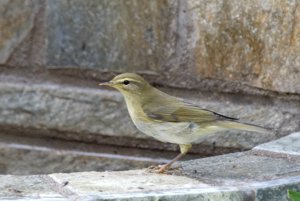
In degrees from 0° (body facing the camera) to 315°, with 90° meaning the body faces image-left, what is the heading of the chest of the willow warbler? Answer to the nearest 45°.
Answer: approximately 90°
